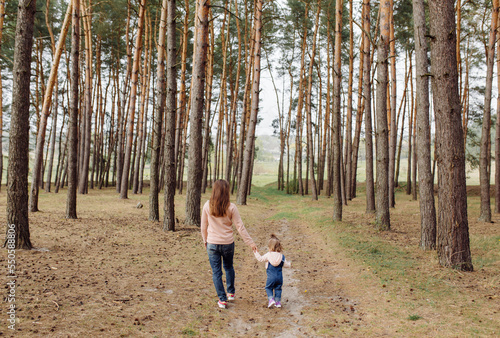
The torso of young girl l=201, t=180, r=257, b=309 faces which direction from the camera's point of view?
away from the camera

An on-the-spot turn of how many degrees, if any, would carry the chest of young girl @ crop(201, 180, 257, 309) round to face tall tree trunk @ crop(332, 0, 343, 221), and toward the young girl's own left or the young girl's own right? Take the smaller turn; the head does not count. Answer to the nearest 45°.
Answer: approximately 45° to the young girl's own right

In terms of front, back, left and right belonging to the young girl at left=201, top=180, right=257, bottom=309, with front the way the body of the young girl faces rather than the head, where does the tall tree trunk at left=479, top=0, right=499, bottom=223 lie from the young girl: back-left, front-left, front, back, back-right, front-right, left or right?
front-right

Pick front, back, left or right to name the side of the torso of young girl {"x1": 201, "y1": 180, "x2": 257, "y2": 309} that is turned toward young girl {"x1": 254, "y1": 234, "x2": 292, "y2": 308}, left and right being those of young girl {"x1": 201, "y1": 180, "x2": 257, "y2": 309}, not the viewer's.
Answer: right

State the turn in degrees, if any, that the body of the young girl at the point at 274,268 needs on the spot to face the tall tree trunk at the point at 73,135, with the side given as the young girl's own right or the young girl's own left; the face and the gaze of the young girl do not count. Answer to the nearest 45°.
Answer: approximately 45° to the young girl's own left

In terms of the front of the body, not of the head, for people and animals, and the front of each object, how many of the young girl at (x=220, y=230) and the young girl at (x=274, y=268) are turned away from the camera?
2

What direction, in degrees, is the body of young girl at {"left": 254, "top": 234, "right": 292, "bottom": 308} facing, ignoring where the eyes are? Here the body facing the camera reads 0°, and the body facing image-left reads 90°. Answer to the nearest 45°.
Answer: approximately 180°

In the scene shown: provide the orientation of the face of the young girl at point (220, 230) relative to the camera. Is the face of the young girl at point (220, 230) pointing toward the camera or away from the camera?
away from the camera

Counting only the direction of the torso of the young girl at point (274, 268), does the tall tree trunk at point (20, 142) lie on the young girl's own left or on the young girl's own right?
on the young girl's own left
